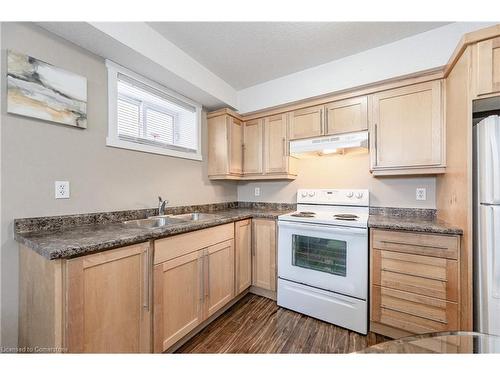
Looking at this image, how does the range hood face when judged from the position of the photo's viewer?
facing the viewer and to the left of the viewer

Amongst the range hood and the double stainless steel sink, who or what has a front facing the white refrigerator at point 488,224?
the double stainless steel sink

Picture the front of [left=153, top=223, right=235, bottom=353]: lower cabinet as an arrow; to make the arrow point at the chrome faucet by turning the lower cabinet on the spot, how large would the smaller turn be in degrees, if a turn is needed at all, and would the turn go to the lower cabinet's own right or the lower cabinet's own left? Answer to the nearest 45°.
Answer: approximately 180°

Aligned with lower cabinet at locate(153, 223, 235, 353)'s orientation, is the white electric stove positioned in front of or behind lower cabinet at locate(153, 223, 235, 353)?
in front

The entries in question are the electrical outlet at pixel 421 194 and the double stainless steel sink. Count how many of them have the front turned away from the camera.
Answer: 0

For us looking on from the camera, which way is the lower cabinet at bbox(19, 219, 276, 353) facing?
facing the viewer and to the right of the viewer

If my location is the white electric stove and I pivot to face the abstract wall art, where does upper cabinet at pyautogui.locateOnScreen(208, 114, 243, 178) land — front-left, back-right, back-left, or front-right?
front-right

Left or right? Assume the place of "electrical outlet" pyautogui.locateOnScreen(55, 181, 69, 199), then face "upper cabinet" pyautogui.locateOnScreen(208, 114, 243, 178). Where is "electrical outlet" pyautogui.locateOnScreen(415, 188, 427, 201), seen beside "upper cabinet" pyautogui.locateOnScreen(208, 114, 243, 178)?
right

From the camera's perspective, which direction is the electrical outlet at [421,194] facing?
toward the camera

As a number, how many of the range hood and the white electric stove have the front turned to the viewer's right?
0
